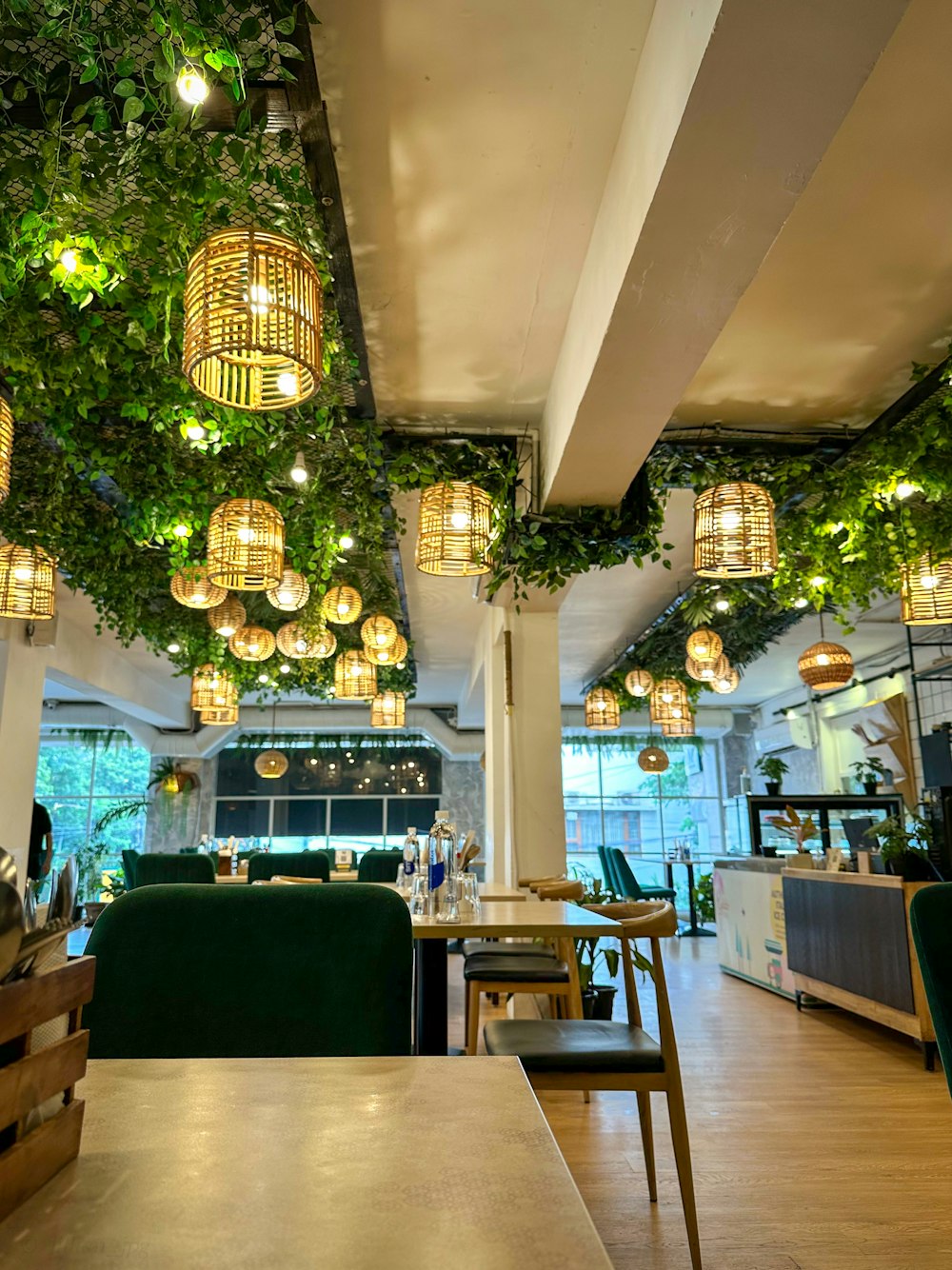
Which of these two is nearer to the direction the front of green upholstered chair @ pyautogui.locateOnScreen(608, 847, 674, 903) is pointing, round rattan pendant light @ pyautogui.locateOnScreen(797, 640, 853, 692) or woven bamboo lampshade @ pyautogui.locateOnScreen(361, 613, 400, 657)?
the round rattan pendant light

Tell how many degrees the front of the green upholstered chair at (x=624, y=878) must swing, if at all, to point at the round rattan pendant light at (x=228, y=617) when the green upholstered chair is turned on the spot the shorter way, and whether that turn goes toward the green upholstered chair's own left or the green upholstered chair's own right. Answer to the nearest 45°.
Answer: approximately 135° to the green upholstered chair's own right

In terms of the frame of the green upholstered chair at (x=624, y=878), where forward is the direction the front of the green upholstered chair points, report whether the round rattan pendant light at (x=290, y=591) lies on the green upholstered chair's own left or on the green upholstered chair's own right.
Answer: on the green upholstered chair's own right

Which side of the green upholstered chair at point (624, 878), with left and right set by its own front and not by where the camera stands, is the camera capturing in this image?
right

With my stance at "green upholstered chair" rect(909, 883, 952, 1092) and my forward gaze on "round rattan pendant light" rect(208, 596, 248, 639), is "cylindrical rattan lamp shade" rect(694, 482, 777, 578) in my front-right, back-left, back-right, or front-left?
front-right

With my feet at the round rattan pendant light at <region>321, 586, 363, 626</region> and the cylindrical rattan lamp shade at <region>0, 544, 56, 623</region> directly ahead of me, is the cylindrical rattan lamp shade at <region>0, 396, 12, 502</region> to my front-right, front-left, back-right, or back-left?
front-left

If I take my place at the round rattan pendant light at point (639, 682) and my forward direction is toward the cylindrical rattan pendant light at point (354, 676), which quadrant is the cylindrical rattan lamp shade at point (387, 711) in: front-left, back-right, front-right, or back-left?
front-right

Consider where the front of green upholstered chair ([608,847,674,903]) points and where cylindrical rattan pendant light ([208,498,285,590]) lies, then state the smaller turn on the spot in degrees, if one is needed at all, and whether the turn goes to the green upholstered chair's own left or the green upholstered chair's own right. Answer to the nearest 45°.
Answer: approximately 90° to the green upholstered chair's own right

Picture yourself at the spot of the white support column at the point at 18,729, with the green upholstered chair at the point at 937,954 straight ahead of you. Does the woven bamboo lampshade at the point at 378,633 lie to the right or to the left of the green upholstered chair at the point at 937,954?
left

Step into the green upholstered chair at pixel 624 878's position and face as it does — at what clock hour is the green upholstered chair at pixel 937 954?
the green upholstered chair at pixel 937 954 is roughly at 3 o'clock from the green upholstered chair at pixel 624 878.

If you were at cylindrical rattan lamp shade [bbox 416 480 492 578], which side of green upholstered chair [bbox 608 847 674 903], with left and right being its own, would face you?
right

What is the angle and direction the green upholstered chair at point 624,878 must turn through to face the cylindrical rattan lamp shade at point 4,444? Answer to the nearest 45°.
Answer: approximately 90° to its right
